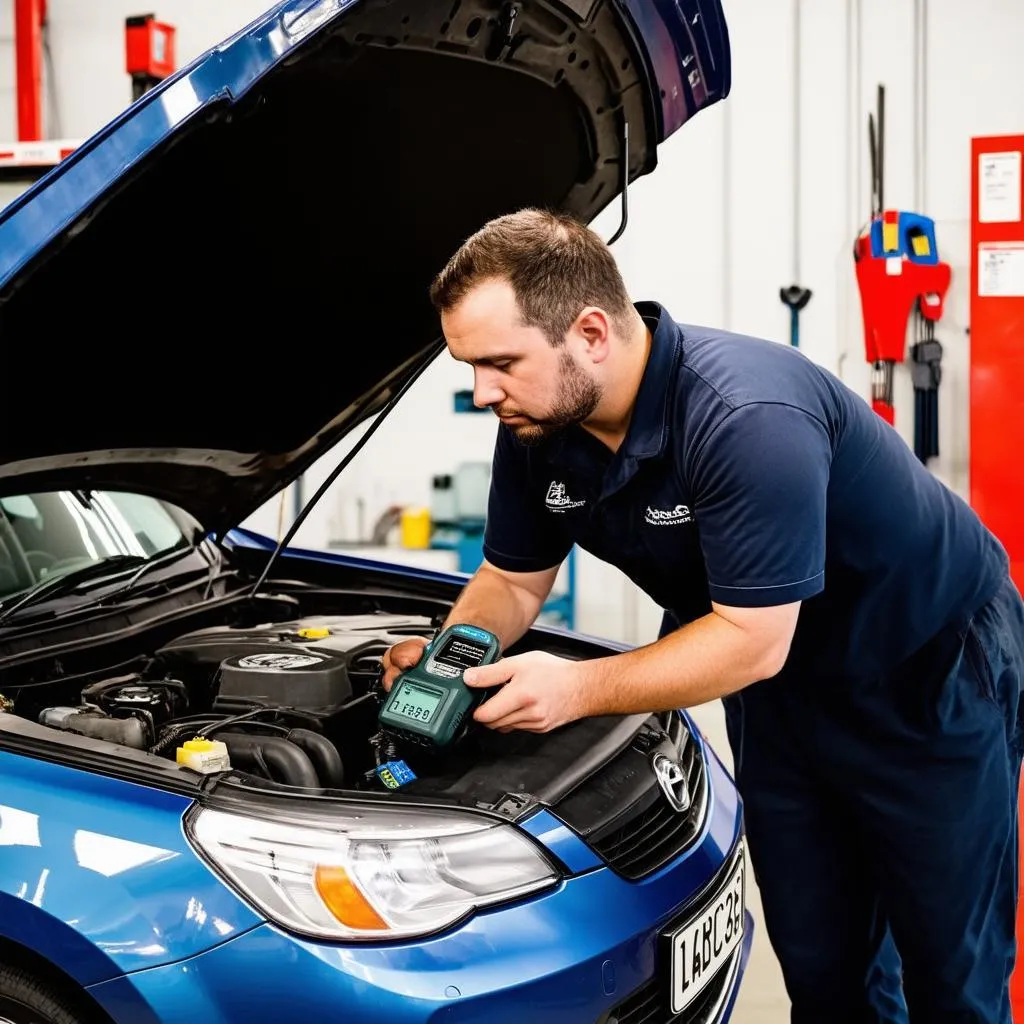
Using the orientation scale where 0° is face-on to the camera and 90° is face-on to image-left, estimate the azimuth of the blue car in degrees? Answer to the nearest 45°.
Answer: approximately 315°

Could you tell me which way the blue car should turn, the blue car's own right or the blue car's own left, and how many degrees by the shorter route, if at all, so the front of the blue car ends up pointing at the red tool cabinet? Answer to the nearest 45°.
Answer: approximately 90° to the blue car's own left

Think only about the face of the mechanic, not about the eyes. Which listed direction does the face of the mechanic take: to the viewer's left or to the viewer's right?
to the viewer's left

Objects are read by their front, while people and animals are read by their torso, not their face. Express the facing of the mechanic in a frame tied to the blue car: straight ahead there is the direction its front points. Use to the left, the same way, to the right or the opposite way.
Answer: to the right

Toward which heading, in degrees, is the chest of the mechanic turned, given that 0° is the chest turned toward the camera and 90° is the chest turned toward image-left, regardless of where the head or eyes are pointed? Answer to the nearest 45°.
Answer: approximately 45°

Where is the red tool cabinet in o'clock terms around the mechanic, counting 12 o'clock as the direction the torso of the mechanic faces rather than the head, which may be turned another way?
The red tool cabinet is roughly at 5 o'clock from the mechanic.

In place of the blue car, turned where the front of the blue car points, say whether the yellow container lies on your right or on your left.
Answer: on your left
